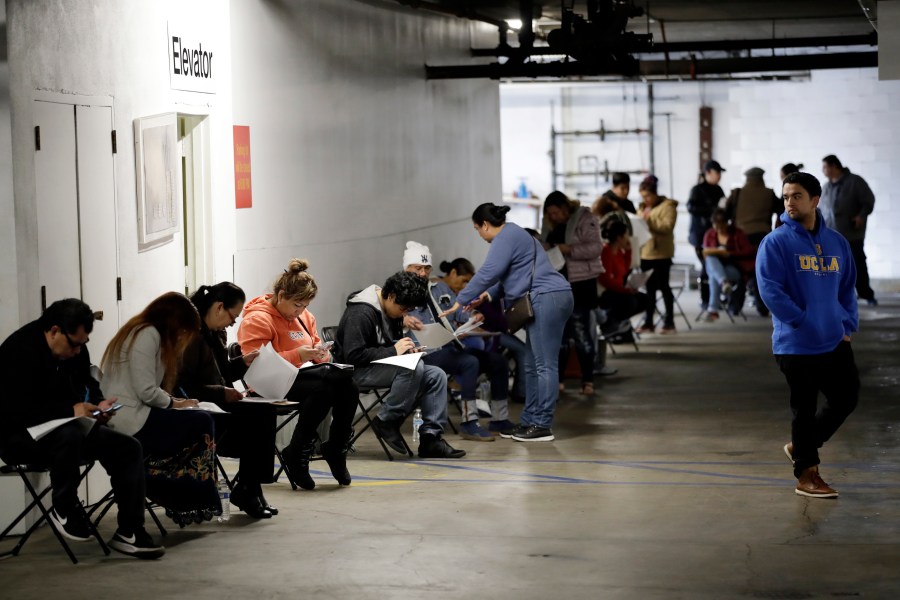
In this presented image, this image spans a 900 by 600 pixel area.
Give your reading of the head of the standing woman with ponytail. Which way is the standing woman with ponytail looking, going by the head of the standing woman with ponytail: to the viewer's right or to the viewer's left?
to the viewer's left

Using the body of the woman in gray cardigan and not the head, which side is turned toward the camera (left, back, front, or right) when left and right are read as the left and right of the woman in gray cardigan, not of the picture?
right

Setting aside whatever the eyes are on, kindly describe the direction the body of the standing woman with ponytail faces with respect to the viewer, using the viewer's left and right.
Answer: facing to the left of the viewer

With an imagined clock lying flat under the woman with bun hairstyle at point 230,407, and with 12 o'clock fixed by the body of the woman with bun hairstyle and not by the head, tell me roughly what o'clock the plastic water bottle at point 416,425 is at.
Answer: The plastic water bottle is roughly at 10 o'clock from the woman with bun hairstyle.

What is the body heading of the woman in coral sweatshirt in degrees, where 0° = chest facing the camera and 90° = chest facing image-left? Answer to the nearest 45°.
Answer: approximately 315°

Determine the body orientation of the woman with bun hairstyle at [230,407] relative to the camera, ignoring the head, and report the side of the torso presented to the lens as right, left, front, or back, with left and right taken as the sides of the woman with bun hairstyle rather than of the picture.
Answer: right

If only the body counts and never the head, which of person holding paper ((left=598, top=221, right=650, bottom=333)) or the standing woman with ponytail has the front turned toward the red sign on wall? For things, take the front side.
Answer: the standing woman with ponytail

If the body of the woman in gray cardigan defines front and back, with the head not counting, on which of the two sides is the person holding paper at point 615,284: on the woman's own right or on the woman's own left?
on the woman's own left

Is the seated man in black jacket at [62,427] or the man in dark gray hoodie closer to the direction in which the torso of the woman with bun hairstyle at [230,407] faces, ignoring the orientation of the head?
the man in dark gray hoodie
